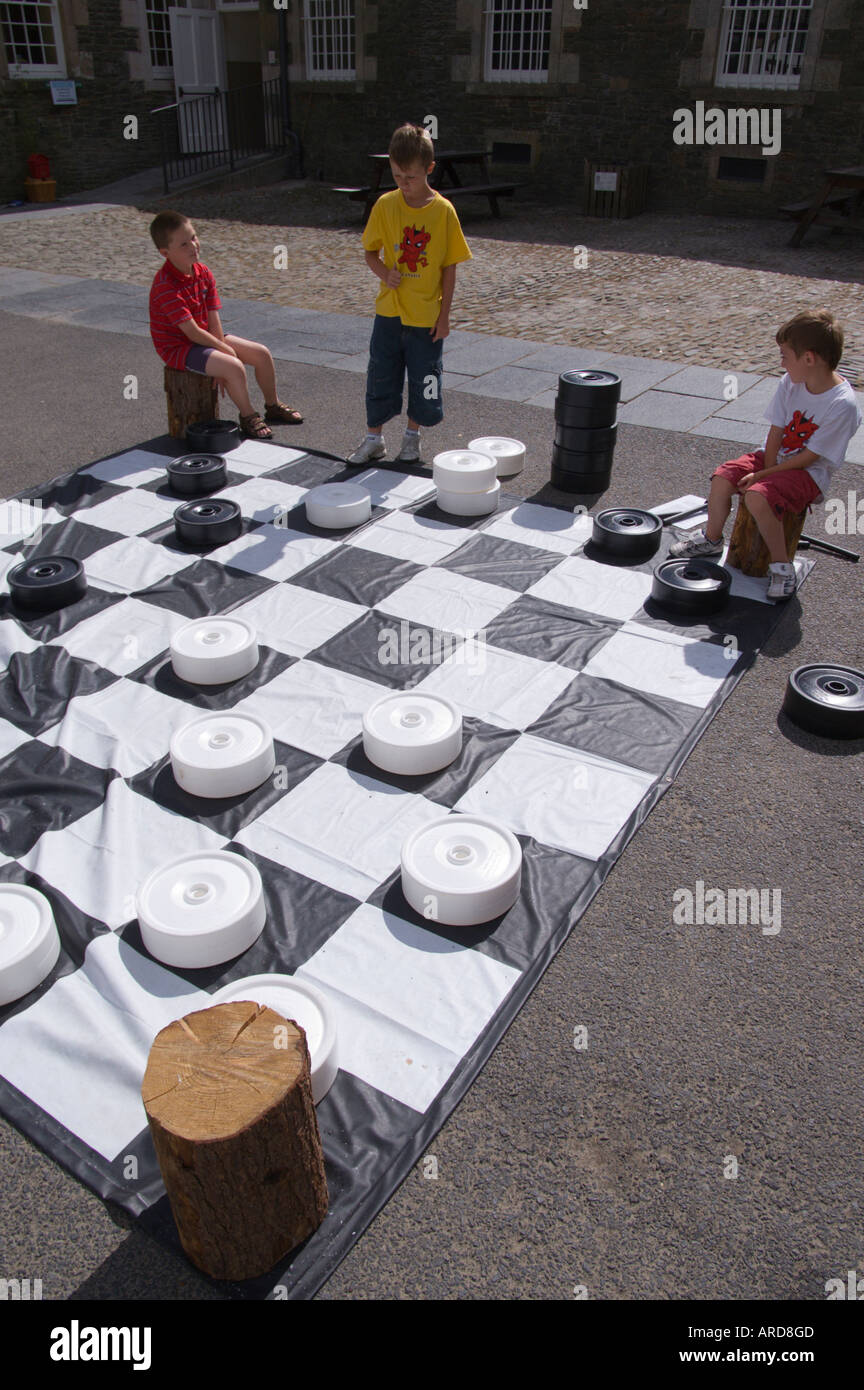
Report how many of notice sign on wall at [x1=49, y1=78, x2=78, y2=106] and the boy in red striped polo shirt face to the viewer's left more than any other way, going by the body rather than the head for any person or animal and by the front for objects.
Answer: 0

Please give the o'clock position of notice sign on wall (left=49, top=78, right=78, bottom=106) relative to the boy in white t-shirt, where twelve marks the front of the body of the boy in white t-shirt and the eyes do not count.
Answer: The notice sign on wall is roughly at 3 o'clock from the boy in white t-shirt.

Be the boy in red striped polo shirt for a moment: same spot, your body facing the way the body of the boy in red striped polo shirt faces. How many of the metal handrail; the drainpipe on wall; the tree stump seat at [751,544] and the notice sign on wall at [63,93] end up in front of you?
1

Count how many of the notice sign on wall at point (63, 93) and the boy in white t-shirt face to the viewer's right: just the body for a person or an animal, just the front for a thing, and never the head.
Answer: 0

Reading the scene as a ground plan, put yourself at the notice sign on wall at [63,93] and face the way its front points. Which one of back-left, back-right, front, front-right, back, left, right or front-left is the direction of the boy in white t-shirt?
front

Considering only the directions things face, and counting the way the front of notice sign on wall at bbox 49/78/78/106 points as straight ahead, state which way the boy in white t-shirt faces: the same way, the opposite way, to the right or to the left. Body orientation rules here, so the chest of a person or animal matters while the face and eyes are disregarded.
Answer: to the right

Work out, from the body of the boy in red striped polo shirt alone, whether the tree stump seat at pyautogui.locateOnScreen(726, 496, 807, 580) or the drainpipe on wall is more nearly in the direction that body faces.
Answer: the tree stump seat

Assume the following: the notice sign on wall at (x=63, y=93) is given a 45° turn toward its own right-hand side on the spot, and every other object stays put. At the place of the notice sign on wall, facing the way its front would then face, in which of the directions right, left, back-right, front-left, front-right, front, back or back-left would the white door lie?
back

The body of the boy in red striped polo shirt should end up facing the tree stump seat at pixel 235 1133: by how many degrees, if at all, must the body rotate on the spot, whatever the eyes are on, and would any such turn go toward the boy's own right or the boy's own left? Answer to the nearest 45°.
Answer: approximately 45° to the boy's own right

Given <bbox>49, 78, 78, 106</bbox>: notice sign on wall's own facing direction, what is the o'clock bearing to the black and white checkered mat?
The black and white checkered mat is roughly at 12 o'clock from the notice sign on wall.

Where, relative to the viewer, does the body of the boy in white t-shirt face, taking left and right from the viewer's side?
facing the viewer and to the left of the viewer

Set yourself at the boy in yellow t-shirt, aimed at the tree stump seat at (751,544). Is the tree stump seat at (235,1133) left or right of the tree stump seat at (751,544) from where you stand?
right

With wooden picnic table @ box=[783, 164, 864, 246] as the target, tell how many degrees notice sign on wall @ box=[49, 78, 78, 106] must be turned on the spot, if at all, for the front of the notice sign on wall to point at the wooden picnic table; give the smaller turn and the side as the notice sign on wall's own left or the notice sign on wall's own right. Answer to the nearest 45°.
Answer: approximately 45° to the notice sign on wall's own left

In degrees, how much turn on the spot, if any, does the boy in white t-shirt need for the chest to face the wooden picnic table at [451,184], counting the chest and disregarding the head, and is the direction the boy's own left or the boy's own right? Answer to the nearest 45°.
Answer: approximately 90° to the boy's own right

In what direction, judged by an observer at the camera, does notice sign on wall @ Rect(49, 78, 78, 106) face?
facing the viewer

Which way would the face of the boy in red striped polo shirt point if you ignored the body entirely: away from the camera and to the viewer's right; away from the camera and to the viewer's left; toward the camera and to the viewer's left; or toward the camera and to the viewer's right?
toward the camera and to the viewer's right

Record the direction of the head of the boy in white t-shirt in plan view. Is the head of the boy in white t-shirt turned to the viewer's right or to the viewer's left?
to the viewer's left

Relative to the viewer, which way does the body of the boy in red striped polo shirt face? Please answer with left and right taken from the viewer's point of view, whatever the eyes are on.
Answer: facing the viewer and to the right of the viewer
